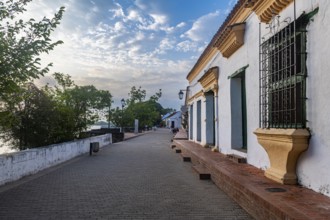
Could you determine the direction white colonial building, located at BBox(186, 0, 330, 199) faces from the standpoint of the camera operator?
facing the viewer and to the left of the viewer
